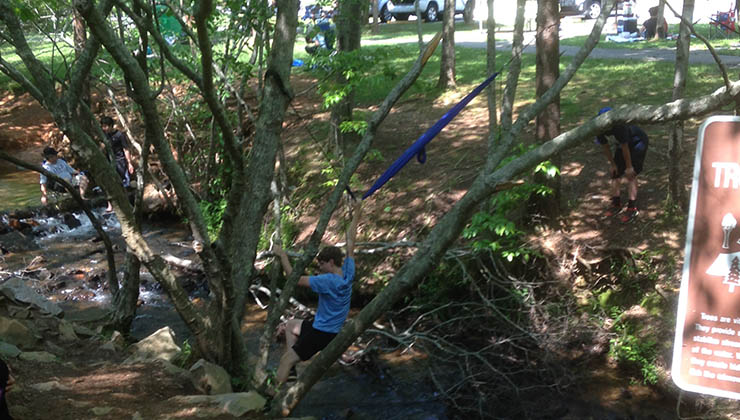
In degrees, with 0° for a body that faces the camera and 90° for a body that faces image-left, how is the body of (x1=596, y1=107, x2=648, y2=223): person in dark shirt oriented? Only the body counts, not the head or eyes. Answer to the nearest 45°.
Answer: approximately 45°

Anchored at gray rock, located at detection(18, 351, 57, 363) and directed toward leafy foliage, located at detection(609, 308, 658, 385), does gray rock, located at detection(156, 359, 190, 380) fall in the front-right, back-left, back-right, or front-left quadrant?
front-right

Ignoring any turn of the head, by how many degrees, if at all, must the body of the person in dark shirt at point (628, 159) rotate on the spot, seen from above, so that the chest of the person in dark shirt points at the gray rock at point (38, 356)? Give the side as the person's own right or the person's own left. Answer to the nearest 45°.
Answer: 0° — they already face it

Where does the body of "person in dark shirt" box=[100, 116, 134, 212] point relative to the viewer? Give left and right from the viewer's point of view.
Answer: facing the viewer and to the left of the viewer

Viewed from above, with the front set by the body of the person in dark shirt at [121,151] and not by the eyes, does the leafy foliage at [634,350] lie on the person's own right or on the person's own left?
on the person's own left

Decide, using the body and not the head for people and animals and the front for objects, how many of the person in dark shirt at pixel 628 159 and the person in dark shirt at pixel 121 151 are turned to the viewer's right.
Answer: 0

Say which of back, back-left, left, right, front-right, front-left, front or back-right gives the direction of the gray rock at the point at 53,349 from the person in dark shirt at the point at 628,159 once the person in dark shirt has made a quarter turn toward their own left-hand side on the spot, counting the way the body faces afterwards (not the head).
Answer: right

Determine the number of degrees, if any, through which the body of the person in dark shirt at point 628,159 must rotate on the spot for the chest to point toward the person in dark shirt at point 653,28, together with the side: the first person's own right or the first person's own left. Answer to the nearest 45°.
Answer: approximately 135° to the first person's own right

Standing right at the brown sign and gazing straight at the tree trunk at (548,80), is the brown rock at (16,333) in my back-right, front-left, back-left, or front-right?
front-left

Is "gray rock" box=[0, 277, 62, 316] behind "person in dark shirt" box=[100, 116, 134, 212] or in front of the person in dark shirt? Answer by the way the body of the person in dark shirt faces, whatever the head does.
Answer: in front

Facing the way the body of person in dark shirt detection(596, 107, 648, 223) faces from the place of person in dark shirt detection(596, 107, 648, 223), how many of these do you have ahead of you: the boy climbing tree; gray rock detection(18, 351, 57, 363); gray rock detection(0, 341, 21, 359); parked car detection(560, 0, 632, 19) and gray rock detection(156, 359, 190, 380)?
4

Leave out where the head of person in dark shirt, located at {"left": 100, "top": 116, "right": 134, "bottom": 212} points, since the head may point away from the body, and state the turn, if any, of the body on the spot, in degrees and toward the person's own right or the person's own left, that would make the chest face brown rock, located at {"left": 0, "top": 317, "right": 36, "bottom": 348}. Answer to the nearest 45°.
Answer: approximately 45° to the person's own left

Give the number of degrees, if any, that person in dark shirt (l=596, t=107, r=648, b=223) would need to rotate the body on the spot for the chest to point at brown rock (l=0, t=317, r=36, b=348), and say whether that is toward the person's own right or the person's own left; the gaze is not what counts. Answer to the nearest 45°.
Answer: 0° — they already face it

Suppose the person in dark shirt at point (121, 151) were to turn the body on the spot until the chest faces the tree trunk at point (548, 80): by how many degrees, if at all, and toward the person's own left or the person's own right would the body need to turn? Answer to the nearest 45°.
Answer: approximately 90° to the person's own left

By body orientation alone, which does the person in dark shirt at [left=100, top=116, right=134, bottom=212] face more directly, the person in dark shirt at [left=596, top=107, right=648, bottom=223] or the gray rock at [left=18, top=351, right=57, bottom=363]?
the gray rock
